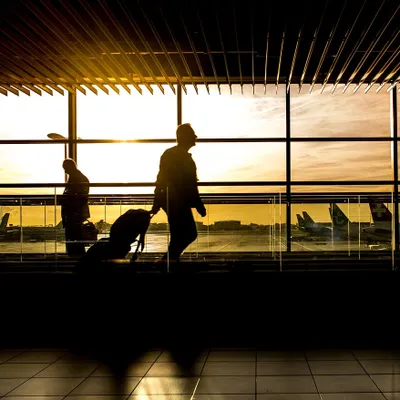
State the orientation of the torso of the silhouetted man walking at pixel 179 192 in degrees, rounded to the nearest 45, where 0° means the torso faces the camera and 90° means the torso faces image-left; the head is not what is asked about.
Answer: approximately 270°

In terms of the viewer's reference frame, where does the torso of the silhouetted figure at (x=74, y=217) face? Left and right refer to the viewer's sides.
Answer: facing to the left of the viewer

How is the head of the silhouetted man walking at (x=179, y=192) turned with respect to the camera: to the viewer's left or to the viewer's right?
to the viewer's right

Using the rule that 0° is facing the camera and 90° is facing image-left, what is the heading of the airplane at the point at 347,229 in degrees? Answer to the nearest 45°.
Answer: approximately 270°

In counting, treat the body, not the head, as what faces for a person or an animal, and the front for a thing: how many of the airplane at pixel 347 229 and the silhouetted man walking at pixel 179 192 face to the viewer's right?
2
